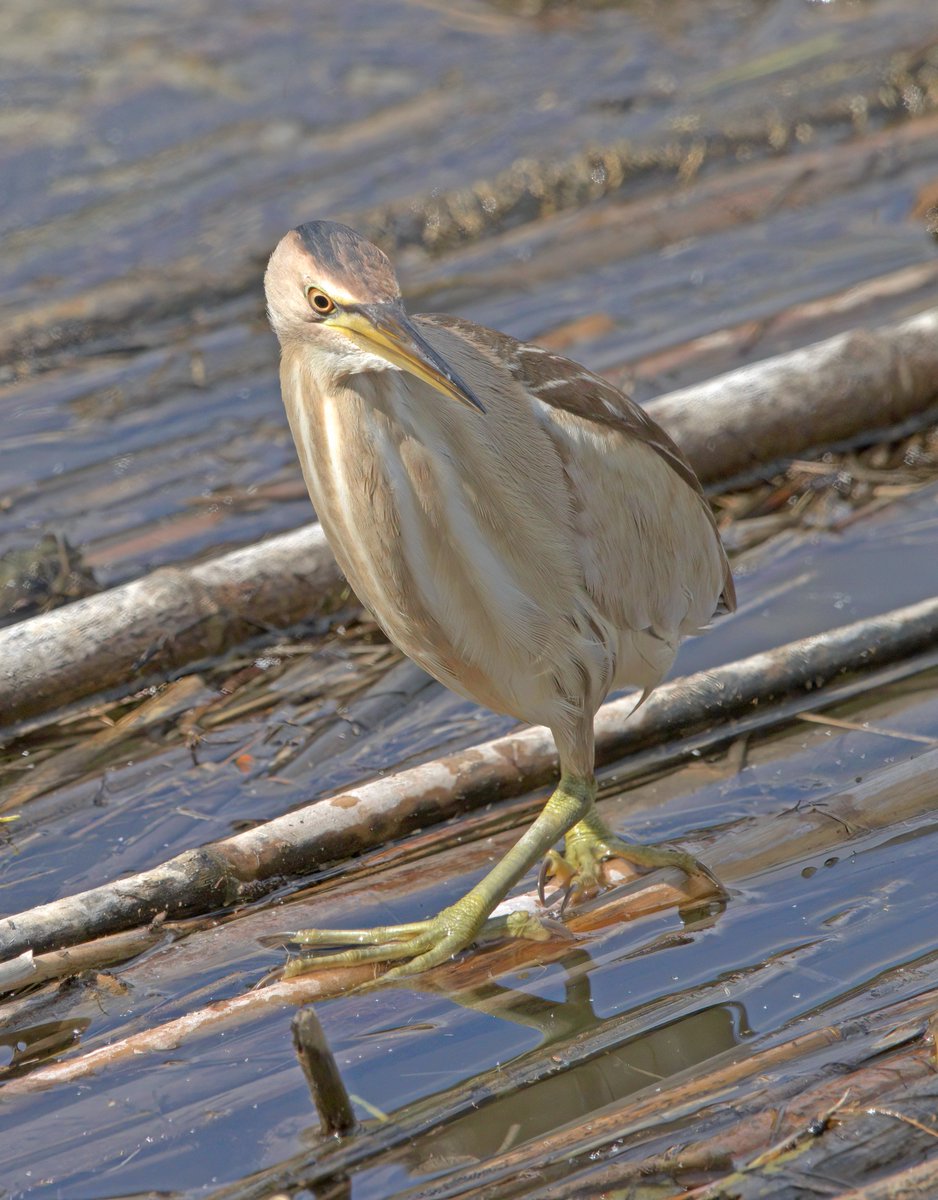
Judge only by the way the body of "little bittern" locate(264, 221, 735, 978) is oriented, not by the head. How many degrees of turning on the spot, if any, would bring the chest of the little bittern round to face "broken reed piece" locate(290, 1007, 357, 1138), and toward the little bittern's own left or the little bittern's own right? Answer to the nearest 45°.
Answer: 0° — it already faces it

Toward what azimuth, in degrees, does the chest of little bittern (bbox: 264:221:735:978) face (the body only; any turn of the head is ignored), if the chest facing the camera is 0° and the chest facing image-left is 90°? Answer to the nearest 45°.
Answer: approximately 45°

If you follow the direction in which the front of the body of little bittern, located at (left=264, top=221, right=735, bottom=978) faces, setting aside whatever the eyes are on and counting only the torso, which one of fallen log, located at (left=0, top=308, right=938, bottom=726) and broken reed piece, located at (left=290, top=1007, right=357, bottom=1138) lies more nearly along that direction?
the broken reed piece
